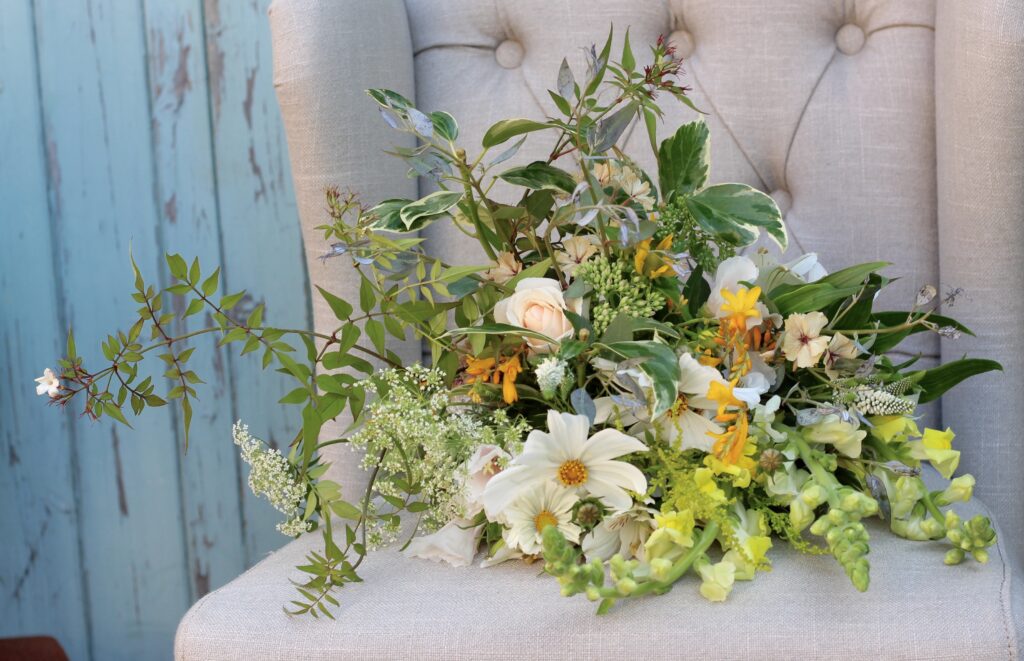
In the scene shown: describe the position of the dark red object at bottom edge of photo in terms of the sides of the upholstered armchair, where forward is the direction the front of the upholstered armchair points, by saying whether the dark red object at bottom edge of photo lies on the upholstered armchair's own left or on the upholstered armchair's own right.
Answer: on the upholstered armchair's own right

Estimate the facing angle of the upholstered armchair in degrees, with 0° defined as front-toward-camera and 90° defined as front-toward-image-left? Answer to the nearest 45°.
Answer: approximately 0°
